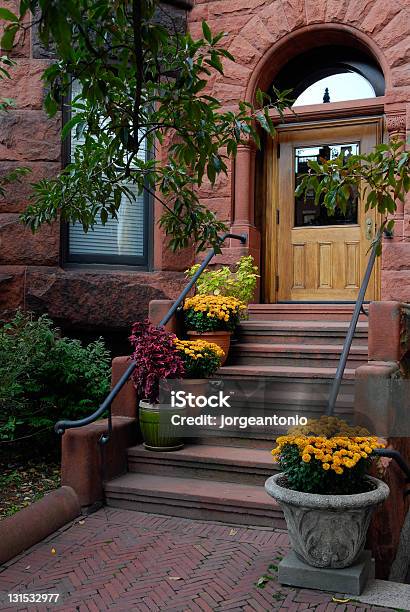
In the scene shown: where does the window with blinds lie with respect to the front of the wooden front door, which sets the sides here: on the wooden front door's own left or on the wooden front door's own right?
on the wooden front door's own right

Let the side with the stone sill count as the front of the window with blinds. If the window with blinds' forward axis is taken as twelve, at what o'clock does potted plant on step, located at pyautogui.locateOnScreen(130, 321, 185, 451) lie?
The potted plant on step is roughly at 12 o'clock from the window with blinds.

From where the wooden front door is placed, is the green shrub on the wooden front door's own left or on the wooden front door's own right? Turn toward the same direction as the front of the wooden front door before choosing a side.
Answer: on the wooden front door's own right

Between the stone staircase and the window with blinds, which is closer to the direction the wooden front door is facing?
the stone staircase

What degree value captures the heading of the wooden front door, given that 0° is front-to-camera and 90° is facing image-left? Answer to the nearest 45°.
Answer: approximately 0°

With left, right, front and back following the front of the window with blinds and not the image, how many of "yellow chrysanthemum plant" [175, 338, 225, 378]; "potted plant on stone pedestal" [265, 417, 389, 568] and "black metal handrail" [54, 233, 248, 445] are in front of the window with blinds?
3

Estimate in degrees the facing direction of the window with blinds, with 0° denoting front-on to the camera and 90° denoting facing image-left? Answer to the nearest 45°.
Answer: approximately 0°

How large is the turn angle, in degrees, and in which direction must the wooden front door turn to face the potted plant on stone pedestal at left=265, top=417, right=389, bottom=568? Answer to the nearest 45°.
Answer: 0° — it already faces it

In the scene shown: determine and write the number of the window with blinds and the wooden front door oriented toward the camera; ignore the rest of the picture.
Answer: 2

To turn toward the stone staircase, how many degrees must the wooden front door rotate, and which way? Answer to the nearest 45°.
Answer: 0° — it already faces it
